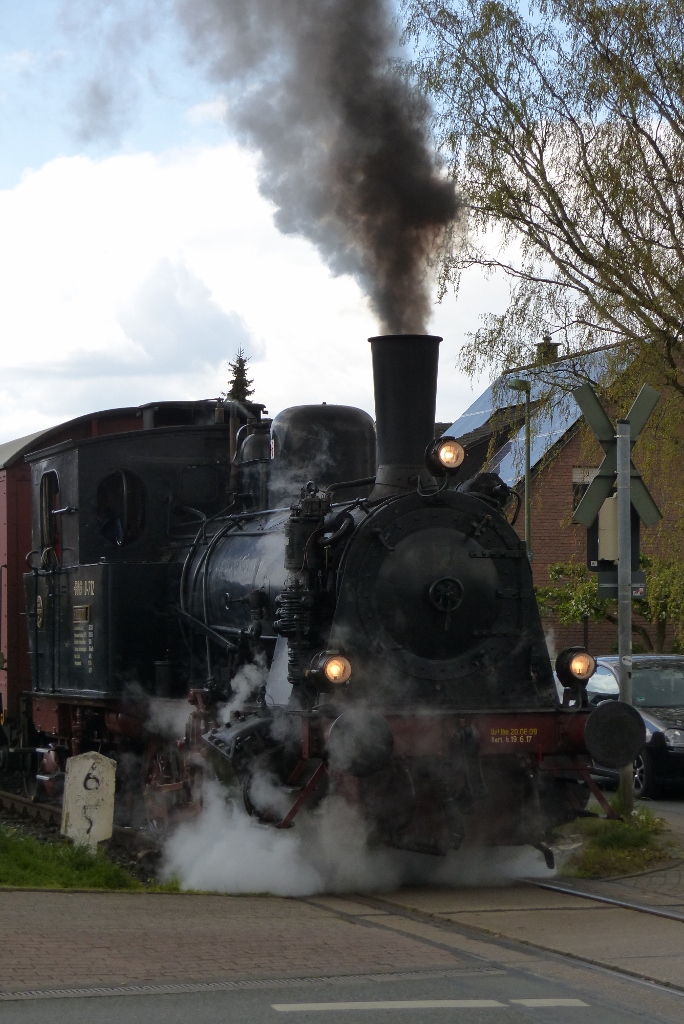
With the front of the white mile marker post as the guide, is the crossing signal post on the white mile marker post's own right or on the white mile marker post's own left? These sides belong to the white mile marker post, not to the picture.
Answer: on the white mile marker post's own left

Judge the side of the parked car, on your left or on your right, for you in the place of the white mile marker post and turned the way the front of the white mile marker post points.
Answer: on your left

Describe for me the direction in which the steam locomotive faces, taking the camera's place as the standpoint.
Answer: facing the viewer and to the right of the viewer

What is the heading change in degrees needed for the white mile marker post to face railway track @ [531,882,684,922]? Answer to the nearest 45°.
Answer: approximately 45° to its left

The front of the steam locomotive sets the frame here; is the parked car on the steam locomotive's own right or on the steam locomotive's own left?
on the steam locomotive's own left

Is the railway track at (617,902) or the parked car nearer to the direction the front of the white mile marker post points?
the railway track

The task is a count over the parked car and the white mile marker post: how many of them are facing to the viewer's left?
0

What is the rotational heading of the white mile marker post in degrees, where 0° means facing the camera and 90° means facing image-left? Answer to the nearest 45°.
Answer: approximately 0°
